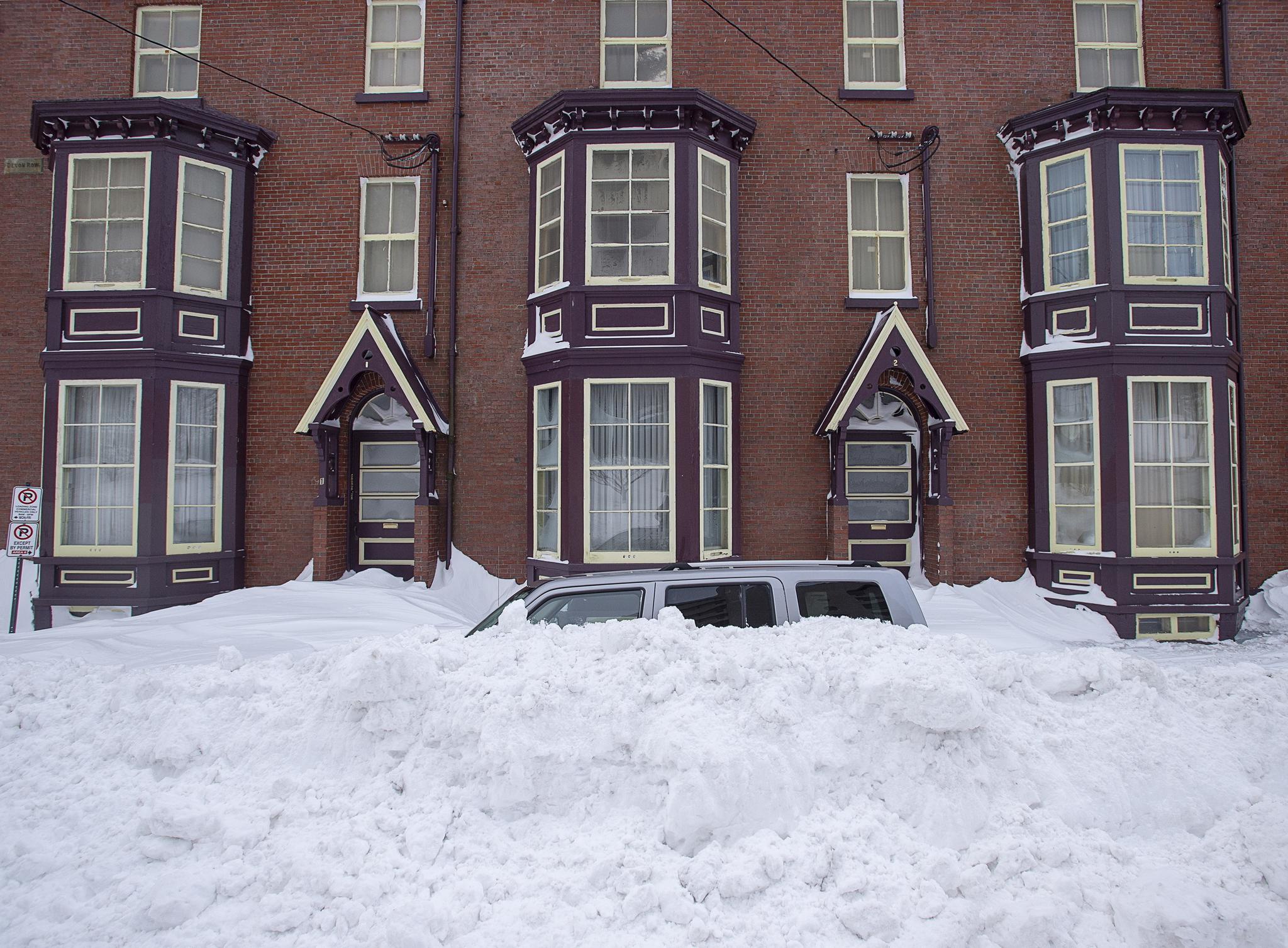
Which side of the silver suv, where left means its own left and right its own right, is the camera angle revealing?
left

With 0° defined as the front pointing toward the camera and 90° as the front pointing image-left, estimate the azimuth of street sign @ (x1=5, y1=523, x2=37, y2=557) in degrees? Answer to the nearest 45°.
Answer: approximately 0°

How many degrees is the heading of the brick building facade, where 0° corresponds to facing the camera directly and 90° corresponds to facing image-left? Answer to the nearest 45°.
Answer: approximately 0°

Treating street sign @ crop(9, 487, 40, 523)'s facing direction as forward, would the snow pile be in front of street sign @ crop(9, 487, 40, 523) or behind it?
in front

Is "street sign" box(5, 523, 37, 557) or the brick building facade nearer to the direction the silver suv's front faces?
the street sign

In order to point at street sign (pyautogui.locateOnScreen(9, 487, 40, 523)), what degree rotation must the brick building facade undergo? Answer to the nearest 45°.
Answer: approximately 90° to its right

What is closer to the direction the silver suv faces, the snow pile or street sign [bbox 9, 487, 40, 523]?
the street sign

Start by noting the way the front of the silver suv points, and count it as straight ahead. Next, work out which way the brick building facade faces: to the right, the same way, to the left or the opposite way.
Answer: to the left

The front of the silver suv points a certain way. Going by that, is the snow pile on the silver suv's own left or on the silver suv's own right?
on the silver suv's own left
